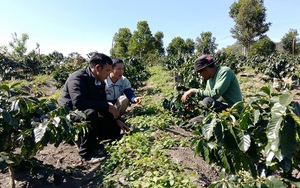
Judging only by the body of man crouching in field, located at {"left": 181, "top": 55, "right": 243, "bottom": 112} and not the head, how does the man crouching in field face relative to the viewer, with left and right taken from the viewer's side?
facing to the left of the viewer

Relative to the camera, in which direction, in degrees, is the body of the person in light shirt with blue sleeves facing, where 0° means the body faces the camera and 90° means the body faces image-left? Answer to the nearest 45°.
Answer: approximately 315°

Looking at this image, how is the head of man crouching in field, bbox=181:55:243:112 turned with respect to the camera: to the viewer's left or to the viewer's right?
to the viewer's left

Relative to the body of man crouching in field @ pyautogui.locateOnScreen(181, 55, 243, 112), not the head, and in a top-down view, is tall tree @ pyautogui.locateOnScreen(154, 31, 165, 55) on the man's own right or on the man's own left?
on the man's own right

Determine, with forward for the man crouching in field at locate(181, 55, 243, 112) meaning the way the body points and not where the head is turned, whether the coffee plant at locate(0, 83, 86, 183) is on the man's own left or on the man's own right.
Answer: on the man's own left

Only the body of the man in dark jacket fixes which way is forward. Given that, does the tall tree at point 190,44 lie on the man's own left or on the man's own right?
on the man's own left

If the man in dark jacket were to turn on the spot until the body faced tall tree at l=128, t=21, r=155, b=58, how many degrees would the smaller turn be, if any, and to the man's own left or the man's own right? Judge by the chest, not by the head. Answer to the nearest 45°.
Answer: approximately 90° to the man's own left

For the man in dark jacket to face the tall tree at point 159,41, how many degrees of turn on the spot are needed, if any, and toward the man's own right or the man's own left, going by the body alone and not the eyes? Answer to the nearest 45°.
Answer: approximately 90° to the man's own left

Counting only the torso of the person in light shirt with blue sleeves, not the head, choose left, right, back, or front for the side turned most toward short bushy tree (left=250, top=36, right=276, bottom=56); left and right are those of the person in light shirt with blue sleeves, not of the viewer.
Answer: left

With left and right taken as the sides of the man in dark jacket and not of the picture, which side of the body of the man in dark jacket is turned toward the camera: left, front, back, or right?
right

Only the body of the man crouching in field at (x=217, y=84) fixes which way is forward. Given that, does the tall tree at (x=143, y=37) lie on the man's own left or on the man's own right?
on the man's own right

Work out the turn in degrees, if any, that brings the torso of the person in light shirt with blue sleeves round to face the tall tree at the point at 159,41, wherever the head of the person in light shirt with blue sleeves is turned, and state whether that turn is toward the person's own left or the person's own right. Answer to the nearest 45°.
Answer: approximately 135° to the person's own left
